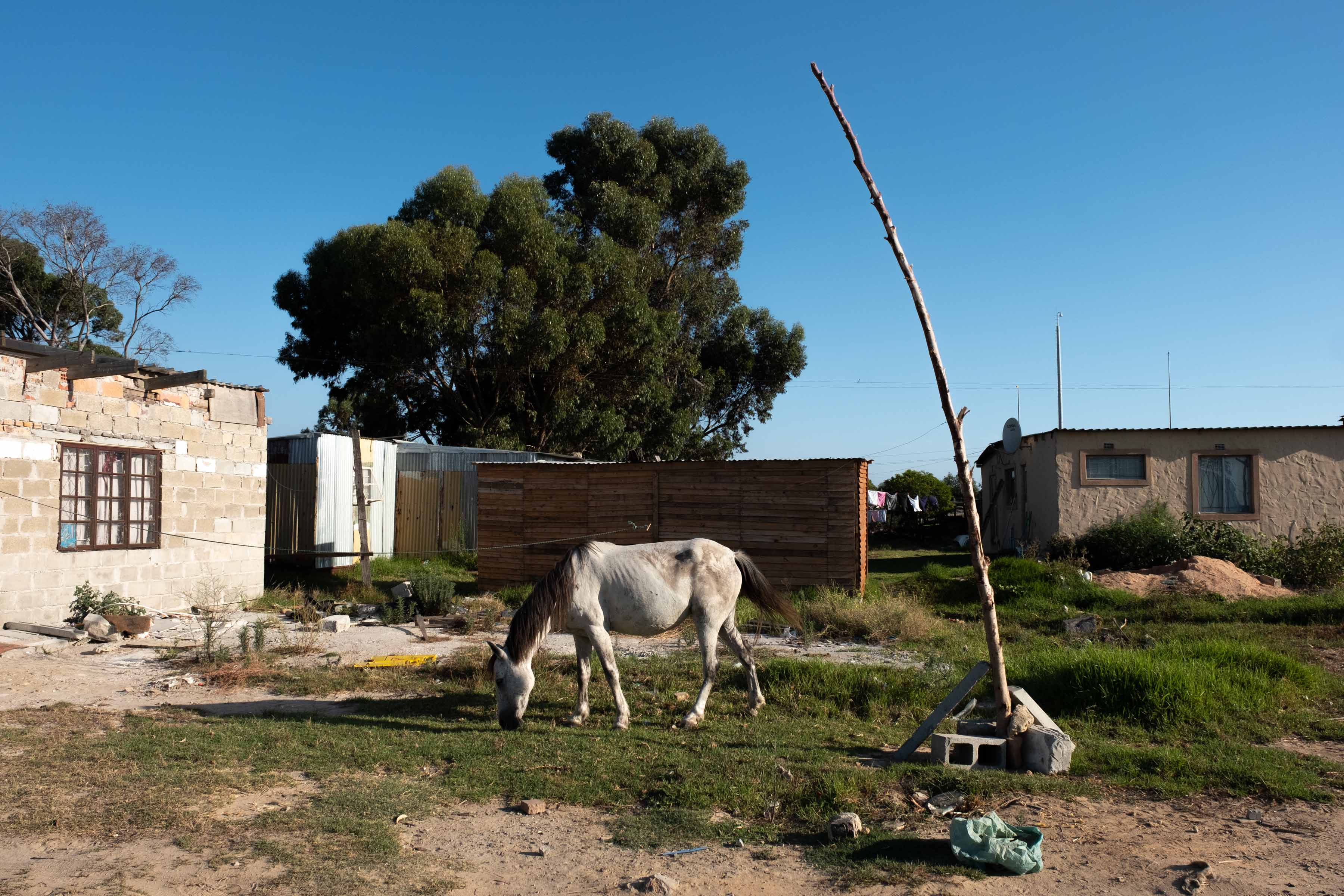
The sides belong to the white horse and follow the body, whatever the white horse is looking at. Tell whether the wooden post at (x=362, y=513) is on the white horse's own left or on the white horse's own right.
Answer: on the white horse's own right

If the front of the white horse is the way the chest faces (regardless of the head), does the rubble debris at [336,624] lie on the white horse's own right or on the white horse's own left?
on the white horse's own right

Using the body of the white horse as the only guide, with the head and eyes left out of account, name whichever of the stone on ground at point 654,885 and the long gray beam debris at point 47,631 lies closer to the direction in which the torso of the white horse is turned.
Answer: the long gray beam debris

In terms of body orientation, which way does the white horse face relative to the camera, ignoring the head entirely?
to the viewer's left

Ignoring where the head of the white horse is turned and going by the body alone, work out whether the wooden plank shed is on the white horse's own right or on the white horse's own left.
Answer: on the white horse's own right

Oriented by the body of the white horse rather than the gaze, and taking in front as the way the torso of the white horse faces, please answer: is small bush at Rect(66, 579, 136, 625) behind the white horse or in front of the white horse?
in front

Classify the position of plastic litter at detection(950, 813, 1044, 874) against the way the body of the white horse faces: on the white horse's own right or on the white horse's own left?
on the white horse's own left

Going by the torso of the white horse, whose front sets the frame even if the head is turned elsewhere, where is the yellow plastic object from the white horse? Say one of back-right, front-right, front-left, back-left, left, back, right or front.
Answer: front-right

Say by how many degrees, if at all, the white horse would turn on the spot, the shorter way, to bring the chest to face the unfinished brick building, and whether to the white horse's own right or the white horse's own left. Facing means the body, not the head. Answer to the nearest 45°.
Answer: approximately 45° to the white horse's own right

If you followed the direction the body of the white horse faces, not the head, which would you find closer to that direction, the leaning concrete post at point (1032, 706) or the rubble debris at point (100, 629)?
the rubble debris

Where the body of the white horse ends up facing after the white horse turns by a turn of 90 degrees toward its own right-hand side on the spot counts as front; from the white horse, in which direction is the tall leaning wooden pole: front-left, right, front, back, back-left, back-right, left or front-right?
back-right

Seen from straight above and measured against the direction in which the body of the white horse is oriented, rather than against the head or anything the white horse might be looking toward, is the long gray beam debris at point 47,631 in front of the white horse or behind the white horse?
in front

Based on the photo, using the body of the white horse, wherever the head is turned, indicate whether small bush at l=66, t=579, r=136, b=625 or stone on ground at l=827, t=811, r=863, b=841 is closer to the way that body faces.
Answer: the small bush

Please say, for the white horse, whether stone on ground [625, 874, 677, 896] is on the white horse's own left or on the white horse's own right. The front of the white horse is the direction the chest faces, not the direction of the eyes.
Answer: on the white horse's own left
